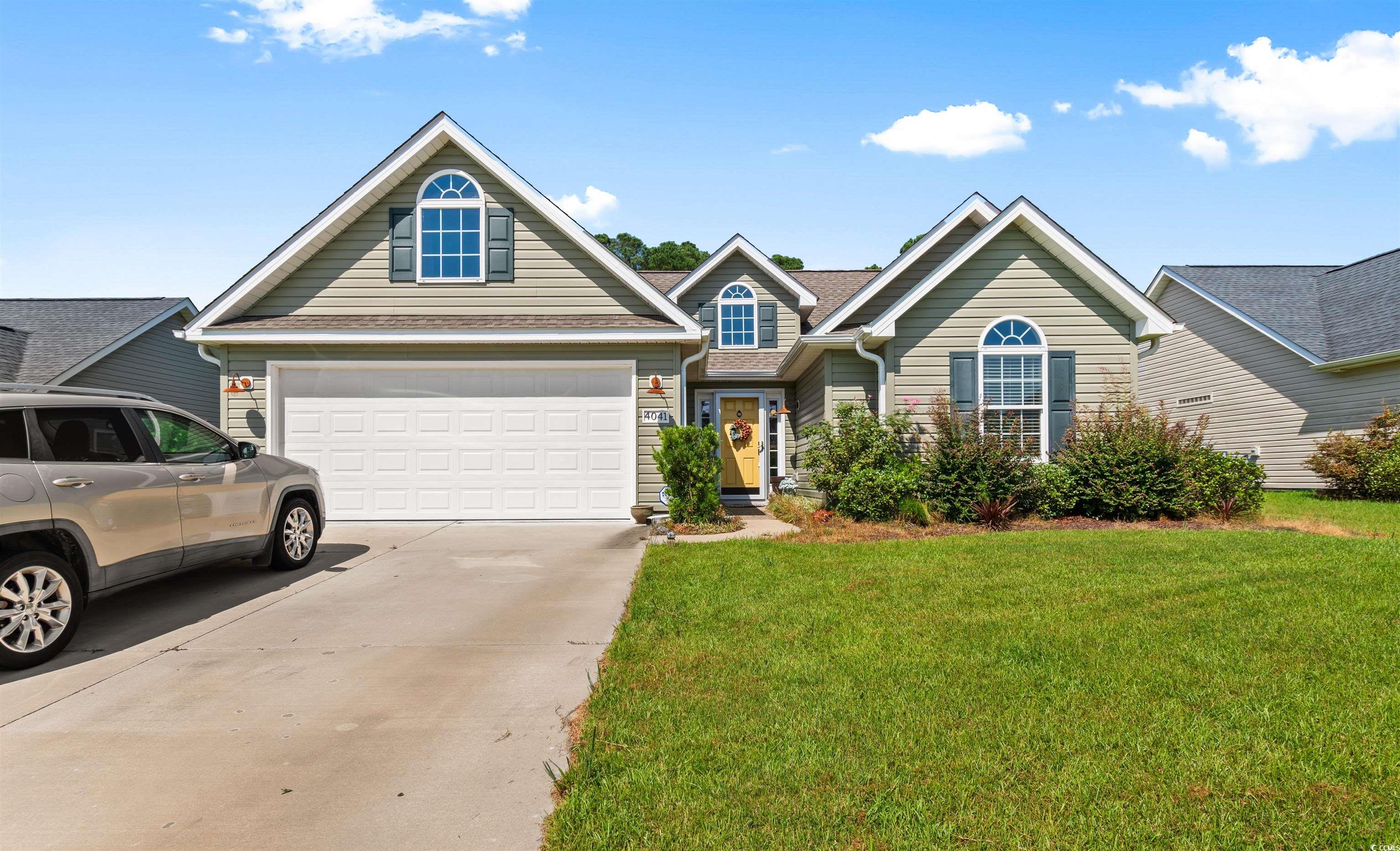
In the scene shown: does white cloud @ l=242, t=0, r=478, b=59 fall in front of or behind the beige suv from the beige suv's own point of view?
in front

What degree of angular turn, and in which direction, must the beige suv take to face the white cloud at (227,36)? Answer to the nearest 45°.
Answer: approximately 45° to its left

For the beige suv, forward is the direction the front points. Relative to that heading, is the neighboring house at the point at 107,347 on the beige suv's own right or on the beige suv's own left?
on the beige suv's own left

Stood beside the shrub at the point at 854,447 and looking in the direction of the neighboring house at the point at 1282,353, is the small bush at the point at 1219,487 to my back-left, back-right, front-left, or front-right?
front-right

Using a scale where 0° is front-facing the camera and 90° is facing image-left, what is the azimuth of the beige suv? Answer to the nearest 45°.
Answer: approximately 225°
